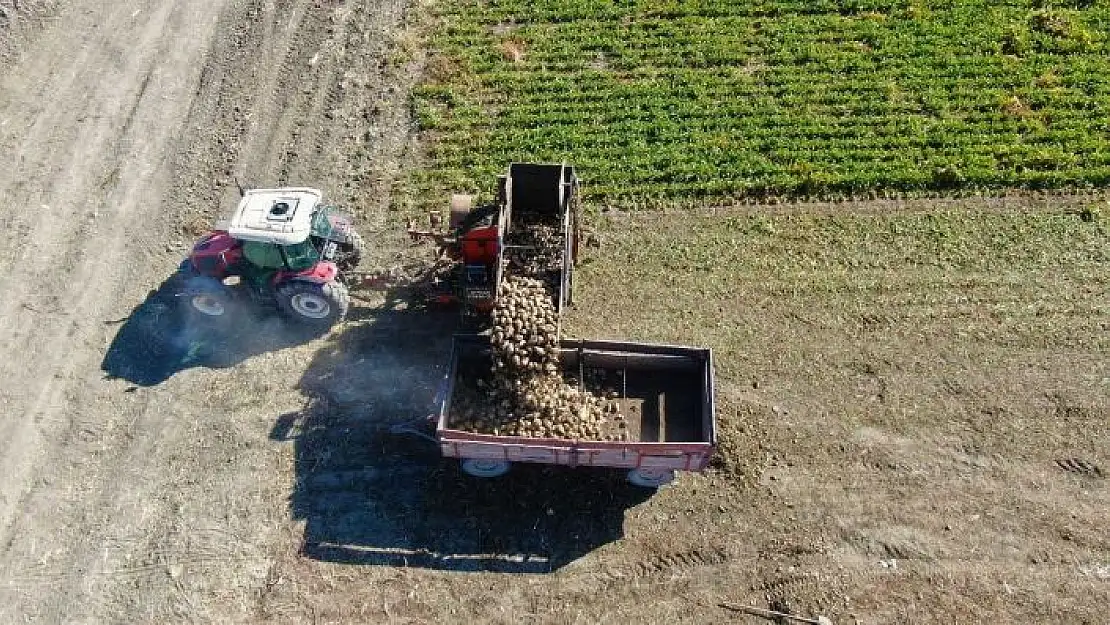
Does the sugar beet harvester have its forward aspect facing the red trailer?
no

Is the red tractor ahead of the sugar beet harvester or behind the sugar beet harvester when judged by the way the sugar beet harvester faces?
ahead

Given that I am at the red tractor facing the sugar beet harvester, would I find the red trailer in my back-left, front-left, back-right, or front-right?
front-right

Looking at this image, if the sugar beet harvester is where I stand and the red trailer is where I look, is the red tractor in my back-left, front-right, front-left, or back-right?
back-right

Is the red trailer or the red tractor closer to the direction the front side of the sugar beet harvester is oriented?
the red tractor
